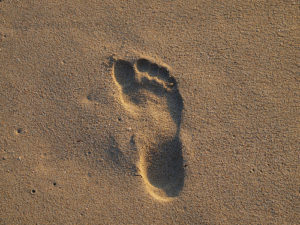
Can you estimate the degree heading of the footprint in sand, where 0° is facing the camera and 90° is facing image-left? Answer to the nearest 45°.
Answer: approximately 180°
